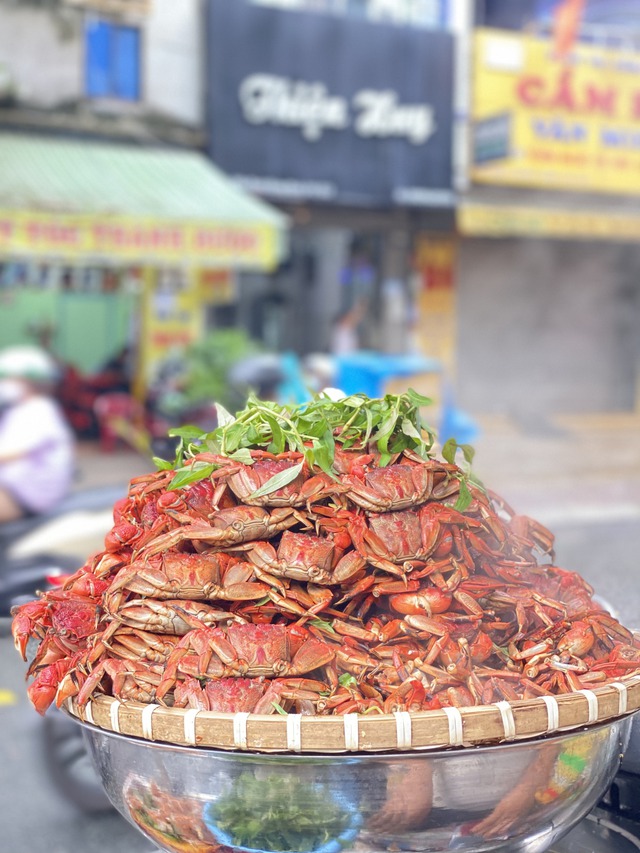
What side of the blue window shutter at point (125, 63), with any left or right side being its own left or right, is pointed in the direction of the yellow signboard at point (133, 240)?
front

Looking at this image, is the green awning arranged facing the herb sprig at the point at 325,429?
yes

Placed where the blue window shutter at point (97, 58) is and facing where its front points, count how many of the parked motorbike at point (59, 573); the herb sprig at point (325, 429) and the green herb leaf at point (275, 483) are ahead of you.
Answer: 3

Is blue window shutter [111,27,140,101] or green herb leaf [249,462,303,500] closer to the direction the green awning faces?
the green herb leaf

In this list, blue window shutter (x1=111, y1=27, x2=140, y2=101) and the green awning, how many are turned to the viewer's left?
0

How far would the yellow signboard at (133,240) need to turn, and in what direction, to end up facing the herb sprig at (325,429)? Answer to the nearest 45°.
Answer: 0° — it already faces it
